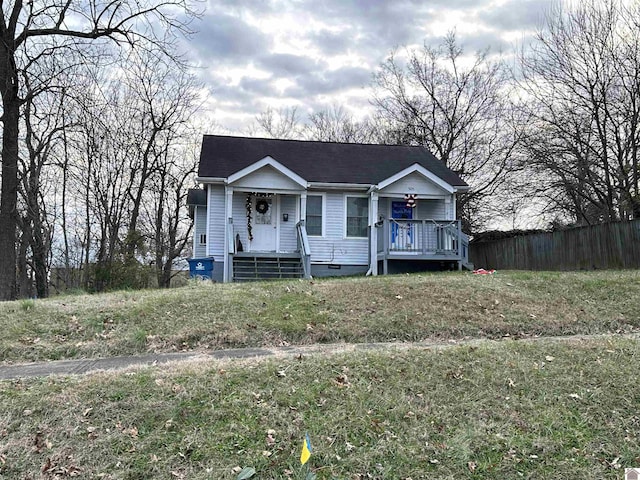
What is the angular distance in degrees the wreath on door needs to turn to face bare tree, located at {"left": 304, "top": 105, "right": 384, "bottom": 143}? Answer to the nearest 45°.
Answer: approximately 180°

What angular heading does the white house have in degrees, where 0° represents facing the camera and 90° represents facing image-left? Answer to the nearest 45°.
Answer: approximately 0°

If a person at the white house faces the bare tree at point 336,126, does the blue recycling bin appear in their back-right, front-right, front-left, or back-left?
back-left

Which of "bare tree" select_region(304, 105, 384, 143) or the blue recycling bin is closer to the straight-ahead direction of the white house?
the blue recycling bin

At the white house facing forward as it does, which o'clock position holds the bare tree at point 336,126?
The bare tree is roughly at 6 o'clock from the white house.

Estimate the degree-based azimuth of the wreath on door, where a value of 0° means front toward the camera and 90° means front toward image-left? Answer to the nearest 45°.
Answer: approximately 0°
